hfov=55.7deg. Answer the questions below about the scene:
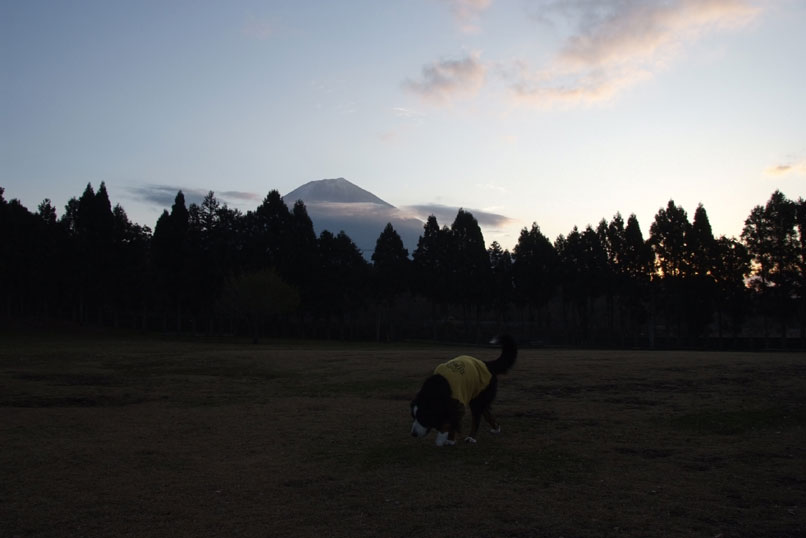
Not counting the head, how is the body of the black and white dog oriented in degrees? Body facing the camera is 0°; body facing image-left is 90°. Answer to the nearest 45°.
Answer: approximately 45°
